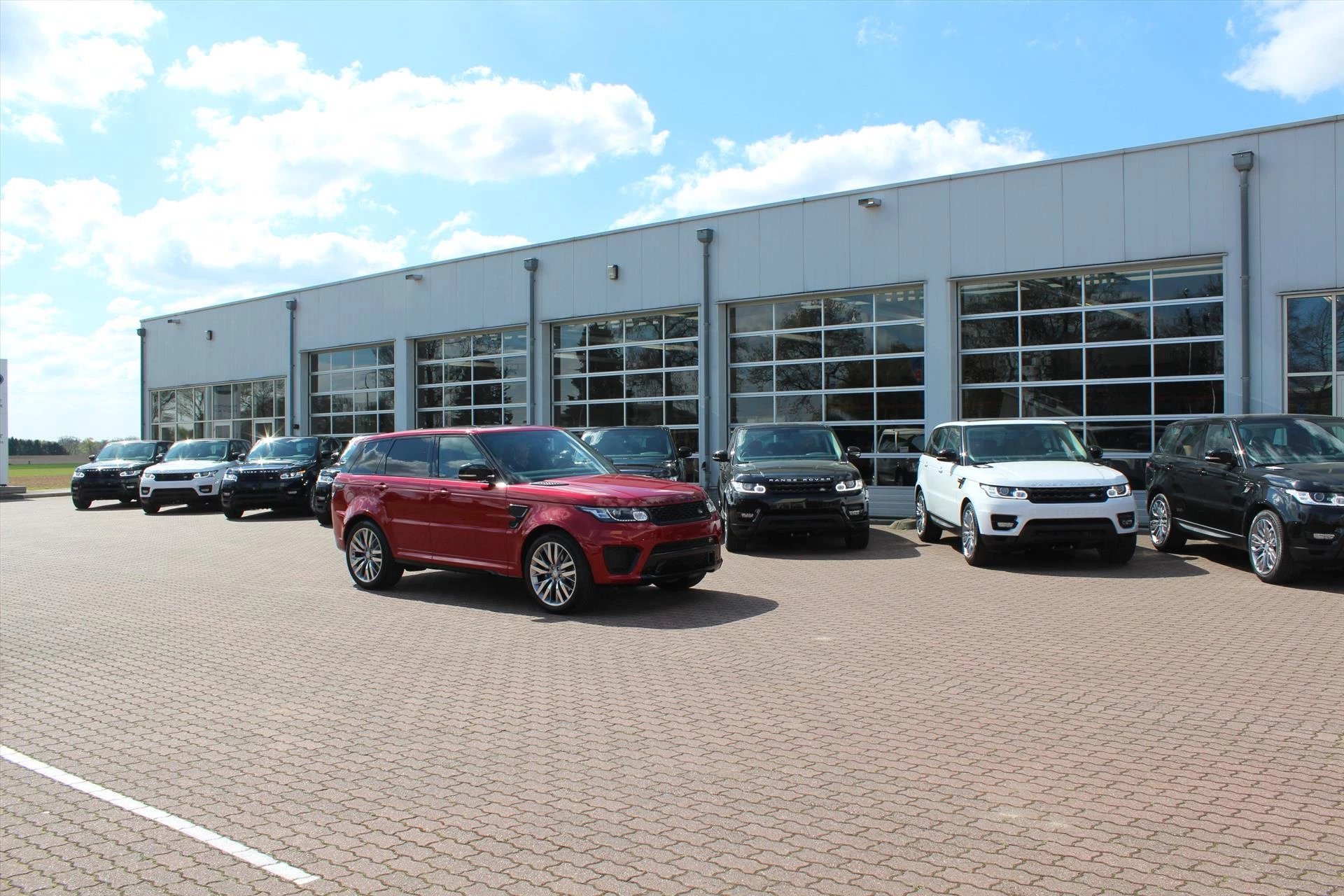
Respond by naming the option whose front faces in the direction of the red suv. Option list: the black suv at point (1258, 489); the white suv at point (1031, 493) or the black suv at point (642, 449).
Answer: the black suv at point (642, 449)

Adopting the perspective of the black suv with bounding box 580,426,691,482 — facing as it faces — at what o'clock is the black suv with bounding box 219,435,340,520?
the black suv with bounding box 219,435,340,520 is roughly at 4 o'clock from the black suv with bounding box 580,426,691,482.

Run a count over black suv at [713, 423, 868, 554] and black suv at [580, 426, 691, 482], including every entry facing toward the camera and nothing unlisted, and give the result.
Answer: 2

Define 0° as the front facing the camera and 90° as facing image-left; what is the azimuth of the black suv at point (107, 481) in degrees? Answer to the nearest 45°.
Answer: approximately 45°

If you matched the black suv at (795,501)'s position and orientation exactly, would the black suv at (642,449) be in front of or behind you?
behind

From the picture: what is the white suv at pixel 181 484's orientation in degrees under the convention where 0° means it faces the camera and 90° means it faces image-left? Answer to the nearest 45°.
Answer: approximately 45°

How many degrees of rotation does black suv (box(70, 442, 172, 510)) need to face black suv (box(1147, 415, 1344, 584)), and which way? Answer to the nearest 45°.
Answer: approximately 90° to its left

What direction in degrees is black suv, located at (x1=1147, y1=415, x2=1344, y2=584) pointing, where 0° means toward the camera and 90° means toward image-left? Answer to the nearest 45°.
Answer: approximately 315°

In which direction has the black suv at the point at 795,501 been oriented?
toward the camera
